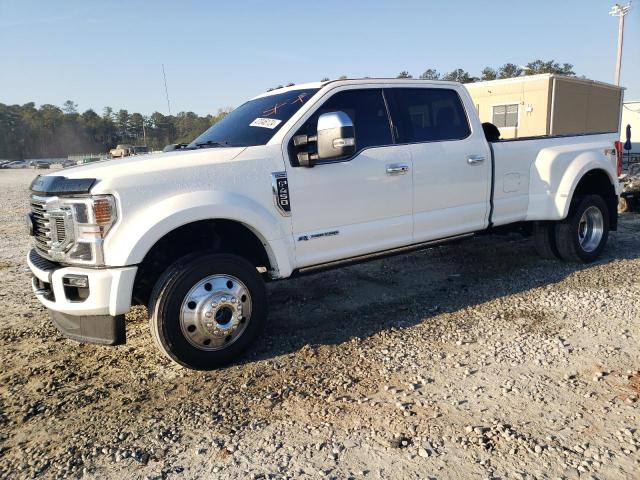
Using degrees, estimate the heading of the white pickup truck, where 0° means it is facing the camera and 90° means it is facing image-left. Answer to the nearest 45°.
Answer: approximately 45°
